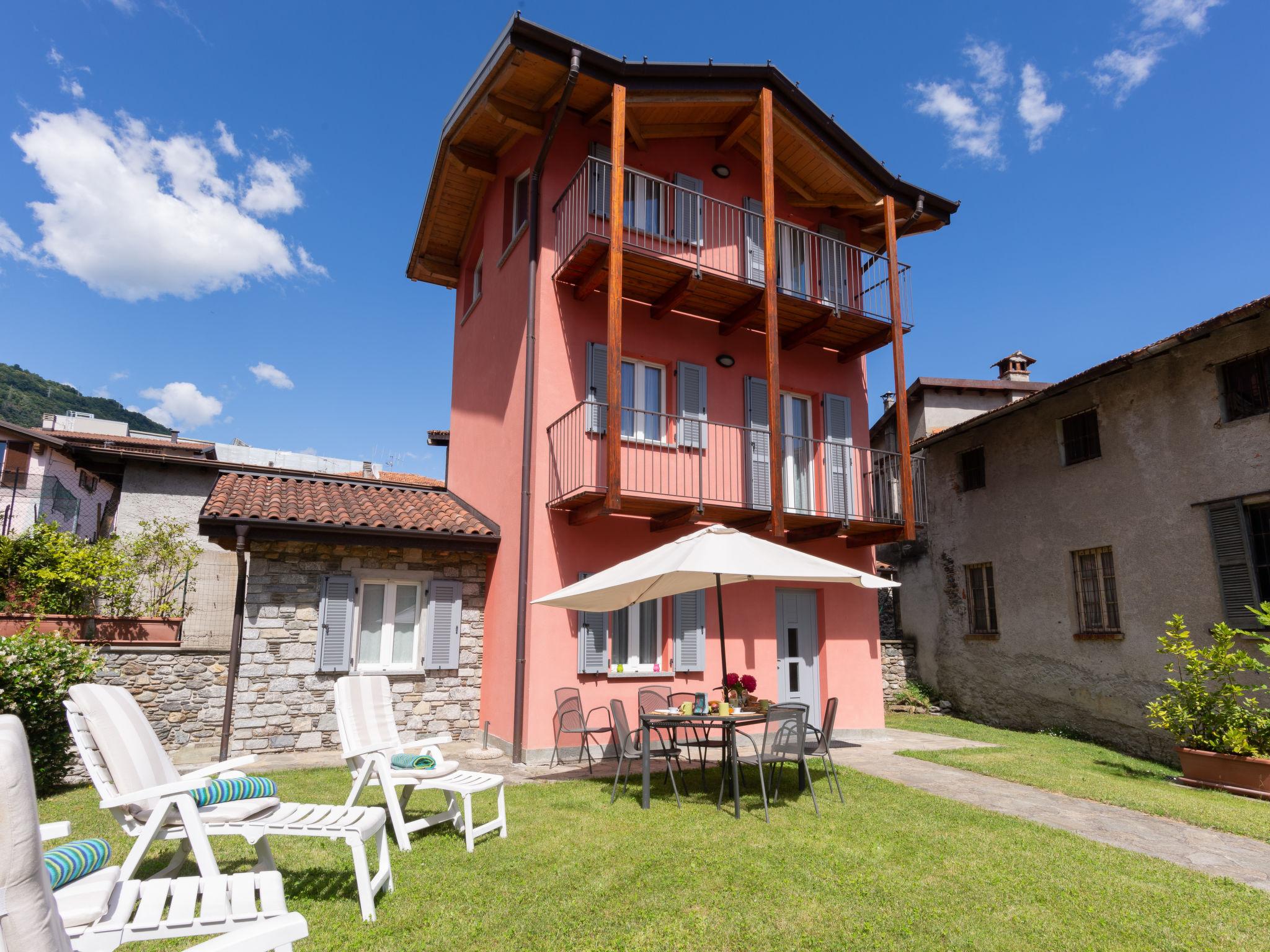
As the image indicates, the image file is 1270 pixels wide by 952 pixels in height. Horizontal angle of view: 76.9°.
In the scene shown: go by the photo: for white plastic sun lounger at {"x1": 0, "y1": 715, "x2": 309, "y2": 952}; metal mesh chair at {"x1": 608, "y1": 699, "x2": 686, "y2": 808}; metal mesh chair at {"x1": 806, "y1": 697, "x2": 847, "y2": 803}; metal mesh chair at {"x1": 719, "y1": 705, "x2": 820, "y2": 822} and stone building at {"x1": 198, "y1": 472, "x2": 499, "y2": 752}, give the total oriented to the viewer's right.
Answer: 2

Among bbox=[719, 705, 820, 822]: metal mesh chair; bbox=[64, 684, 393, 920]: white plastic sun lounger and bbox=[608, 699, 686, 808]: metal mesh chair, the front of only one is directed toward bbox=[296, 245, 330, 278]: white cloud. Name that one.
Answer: bbox=[719, 705, 820, 822]: metal mesh chair

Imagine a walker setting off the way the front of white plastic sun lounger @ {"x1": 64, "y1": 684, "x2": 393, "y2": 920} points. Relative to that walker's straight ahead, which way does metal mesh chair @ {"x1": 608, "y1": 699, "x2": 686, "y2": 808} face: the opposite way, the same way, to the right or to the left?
the same way

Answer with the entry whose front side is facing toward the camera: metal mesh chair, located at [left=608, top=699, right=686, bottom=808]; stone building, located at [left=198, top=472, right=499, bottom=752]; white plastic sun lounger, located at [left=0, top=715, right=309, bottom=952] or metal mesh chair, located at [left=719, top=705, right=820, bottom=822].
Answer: the stone building

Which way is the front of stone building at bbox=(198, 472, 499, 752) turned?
toward the camera

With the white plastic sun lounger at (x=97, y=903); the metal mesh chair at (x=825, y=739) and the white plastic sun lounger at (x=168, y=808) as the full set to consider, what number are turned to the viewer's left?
1

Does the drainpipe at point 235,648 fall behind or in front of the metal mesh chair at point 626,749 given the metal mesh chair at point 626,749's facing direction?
behind

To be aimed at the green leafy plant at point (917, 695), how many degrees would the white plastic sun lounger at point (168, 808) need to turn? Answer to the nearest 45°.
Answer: approximately 90° to its left

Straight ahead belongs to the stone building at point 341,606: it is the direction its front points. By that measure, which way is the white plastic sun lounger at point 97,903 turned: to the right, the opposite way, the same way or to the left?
to the left

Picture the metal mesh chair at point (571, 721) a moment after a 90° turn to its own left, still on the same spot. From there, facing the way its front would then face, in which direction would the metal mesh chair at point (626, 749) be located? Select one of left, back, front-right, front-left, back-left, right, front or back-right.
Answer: back-right

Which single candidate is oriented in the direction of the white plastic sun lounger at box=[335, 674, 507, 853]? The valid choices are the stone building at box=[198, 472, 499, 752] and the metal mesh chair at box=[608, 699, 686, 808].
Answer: the stone building

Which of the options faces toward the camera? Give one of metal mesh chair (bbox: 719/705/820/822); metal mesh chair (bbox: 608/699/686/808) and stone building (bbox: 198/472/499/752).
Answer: the stone building

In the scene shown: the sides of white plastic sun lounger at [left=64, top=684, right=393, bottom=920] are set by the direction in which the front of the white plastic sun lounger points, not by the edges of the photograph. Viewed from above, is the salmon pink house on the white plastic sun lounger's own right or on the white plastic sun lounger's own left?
on the white plastic sun lounger's own left

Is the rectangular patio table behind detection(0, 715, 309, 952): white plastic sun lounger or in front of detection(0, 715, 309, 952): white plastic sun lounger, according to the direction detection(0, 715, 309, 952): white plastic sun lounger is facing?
in front

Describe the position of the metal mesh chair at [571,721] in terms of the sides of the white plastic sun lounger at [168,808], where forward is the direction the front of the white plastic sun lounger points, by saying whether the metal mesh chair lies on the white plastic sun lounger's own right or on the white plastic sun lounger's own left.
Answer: on the white plastic sun lounger's own left

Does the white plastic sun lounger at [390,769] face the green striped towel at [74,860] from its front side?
no

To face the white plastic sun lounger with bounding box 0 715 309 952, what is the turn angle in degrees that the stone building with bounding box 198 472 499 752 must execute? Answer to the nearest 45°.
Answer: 0° — it already faces it

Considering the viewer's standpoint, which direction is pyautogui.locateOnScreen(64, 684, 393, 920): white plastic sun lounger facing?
facing the viewer and to the right of the viewer

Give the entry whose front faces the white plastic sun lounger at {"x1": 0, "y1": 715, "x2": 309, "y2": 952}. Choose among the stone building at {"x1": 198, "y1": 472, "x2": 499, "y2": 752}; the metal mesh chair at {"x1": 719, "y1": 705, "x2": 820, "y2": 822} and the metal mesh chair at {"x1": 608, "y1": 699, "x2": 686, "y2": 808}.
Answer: the stone building

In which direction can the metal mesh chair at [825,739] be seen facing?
to the viewer's left
